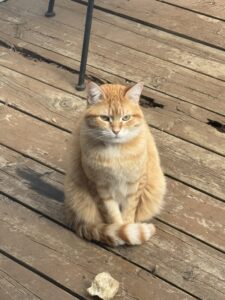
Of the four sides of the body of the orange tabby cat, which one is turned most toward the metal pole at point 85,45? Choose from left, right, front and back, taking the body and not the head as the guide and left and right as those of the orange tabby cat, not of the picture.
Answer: back

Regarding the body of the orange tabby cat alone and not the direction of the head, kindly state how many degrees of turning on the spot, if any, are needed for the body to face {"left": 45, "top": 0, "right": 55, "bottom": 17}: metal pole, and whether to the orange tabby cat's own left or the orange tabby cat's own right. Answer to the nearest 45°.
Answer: approximately 135° to the orange tabby cat's own right

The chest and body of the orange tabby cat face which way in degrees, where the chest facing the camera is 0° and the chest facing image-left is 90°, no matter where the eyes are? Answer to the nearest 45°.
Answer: approximately 0°
